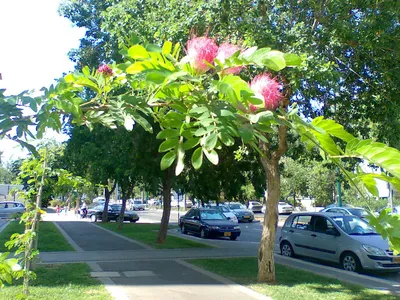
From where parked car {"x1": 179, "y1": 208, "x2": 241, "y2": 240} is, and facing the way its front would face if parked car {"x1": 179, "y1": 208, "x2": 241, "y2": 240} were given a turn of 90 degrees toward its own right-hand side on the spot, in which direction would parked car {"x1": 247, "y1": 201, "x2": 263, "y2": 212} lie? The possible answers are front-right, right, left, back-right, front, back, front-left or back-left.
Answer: back-right

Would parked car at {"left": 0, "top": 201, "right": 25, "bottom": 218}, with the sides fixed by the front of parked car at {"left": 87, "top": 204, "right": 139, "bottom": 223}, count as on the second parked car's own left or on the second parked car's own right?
on the second parked car's own right
